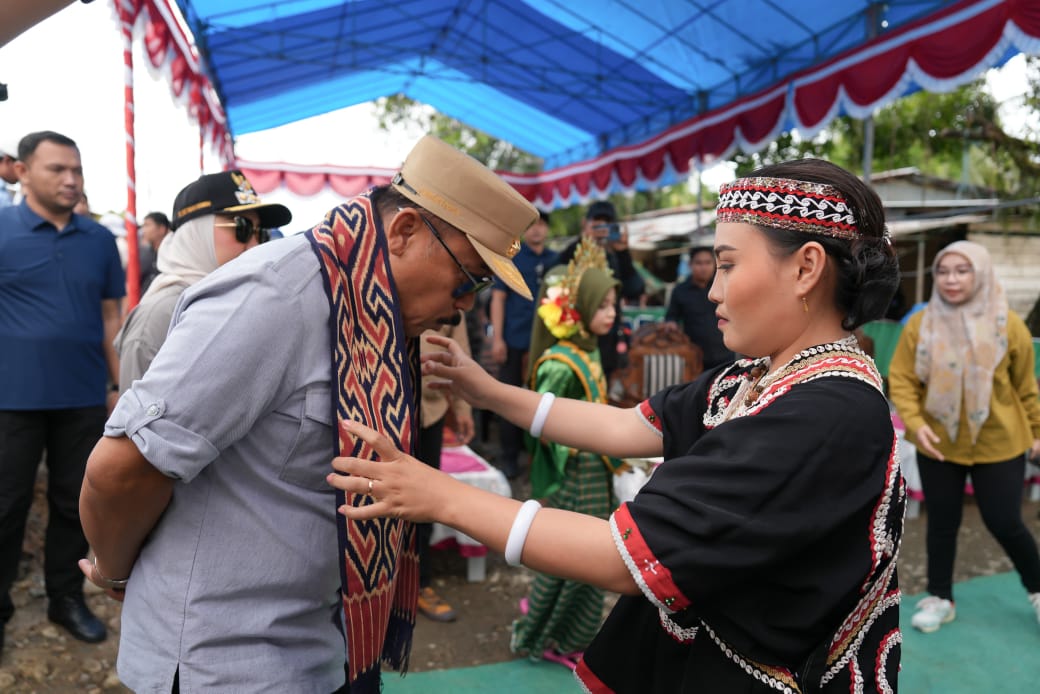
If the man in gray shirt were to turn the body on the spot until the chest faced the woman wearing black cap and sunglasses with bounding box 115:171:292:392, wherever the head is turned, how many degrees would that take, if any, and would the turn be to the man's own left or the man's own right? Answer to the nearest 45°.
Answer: approximately 90° to the man's own left

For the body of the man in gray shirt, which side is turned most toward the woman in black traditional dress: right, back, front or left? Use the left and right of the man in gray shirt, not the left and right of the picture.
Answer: front

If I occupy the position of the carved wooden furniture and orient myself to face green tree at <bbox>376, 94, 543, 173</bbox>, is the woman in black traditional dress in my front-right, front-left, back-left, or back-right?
back-left

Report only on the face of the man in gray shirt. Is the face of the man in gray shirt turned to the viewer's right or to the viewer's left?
to the viewer's right

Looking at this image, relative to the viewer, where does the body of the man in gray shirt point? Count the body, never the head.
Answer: to the viewer's right

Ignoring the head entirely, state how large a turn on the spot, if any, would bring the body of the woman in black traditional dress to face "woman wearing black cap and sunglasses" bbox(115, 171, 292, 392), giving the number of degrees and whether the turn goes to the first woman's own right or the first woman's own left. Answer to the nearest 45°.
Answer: approximately 45° to the first woman's own right

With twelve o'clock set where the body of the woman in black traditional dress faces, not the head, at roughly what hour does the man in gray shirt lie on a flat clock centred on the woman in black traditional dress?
The man in gray shirt is roughly at 12 o'clock from the woman in black traditional dress.

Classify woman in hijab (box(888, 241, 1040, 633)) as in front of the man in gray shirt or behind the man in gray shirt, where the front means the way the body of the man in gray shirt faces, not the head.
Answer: in front

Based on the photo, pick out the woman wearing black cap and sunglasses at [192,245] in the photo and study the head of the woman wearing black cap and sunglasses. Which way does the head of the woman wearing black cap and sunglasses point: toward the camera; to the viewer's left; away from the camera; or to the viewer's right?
to the viewer's right

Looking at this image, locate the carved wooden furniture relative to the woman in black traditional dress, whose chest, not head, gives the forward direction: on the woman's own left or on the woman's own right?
on the woman's own right

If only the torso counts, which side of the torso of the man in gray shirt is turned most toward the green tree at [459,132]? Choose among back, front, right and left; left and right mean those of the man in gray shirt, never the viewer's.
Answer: left

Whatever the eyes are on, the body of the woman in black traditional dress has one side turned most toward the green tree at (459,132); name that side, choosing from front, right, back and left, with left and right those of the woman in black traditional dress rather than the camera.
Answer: right

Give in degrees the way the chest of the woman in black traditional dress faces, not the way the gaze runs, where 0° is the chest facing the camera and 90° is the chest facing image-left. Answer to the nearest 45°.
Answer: approximately 90°

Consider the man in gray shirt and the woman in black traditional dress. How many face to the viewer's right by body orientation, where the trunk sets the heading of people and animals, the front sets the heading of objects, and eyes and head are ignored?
1

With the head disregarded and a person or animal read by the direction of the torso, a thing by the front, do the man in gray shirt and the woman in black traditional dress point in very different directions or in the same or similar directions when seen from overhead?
very different directions

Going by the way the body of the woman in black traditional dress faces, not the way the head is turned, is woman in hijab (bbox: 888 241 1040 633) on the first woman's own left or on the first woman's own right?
on the first woman's own right

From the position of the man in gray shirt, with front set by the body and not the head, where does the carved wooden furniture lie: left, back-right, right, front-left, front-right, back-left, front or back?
front-left
